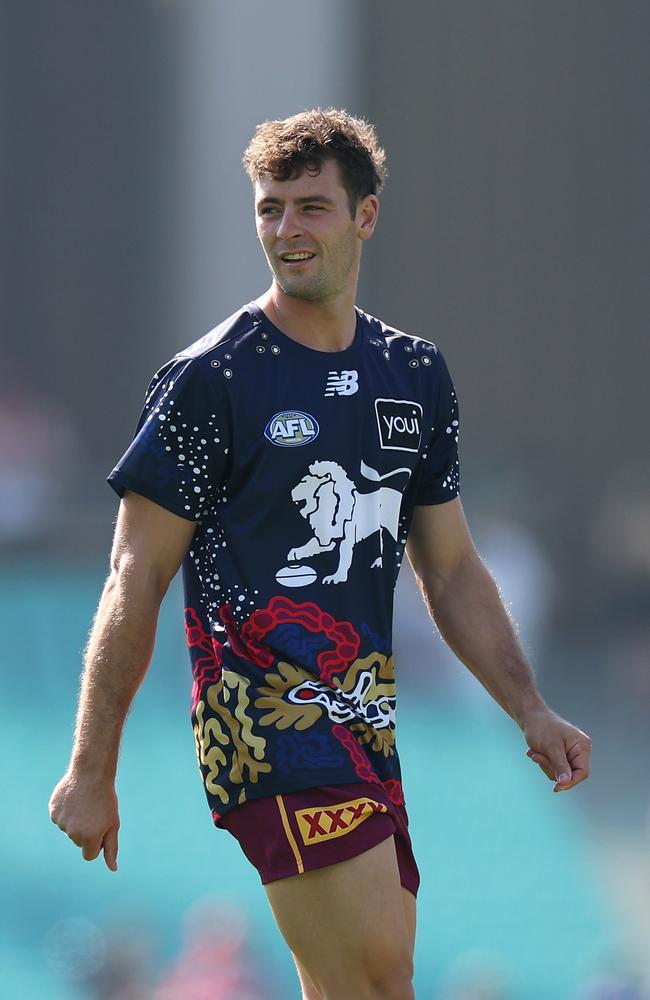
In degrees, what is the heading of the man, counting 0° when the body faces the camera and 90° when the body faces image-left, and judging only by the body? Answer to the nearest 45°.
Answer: approximately 315°
